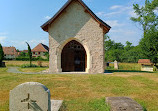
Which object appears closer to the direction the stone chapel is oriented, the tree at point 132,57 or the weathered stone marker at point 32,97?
the weathered stone marker

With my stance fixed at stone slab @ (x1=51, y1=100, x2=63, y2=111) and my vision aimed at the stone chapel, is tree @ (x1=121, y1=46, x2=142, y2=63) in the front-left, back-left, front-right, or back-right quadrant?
front-right

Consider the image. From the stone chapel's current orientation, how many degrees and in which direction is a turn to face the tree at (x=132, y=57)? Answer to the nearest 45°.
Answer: approximately 135° to its left

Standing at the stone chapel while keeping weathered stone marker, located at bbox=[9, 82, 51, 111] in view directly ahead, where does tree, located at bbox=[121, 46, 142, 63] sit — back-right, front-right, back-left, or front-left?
back-left

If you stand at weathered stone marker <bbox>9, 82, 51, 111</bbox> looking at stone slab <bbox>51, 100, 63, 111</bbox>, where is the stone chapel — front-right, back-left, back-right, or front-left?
front-left

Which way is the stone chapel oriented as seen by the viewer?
toward the camera

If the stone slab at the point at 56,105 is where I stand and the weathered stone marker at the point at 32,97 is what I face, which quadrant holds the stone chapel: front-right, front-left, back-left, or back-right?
back-right

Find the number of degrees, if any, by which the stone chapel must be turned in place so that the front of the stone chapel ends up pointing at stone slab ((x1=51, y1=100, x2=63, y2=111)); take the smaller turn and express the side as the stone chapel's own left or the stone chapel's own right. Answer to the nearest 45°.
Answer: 0° — it already faces it

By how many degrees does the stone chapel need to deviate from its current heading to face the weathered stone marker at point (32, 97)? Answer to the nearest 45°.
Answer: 0° — it already faces it

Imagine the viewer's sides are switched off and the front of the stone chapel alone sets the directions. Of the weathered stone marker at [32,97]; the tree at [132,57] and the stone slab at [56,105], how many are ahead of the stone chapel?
2
